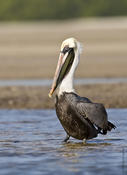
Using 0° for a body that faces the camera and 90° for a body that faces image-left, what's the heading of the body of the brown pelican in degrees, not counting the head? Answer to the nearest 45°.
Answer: approximately 45°
